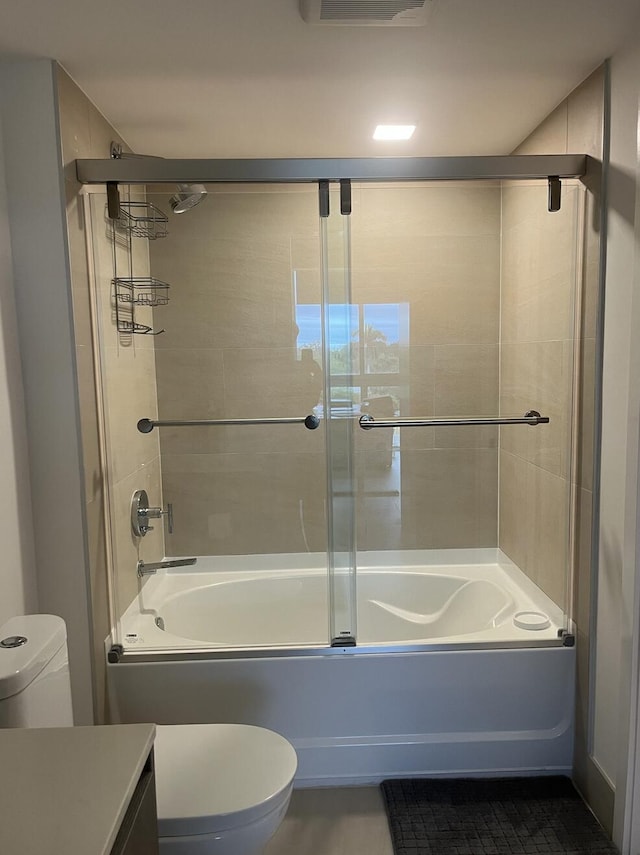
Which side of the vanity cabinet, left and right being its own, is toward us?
right

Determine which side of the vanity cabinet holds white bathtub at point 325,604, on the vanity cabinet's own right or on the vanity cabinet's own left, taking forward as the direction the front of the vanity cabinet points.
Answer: on the vanity cabinet's own left

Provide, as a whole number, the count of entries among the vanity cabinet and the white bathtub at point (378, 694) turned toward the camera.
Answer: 1

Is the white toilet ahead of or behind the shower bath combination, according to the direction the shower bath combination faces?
ahead

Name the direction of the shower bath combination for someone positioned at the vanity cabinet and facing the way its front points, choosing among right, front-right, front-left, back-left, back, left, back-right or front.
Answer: front-left

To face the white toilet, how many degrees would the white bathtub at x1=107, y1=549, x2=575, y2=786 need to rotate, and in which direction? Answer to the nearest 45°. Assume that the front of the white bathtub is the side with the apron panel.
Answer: approximately 45° to its right

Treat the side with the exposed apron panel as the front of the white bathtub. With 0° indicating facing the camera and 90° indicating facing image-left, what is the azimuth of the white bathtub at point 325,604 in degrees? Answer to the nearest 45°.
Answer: approximately 0°
